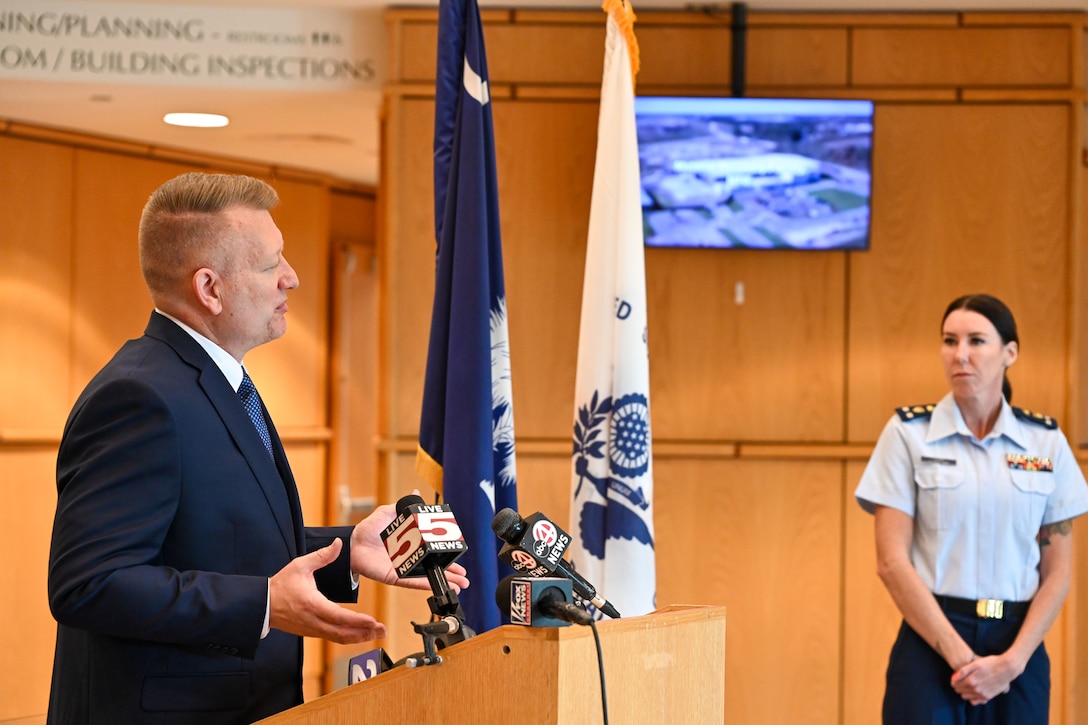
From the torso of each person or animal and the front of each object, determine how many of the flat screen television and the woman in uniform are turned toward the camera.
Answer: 2

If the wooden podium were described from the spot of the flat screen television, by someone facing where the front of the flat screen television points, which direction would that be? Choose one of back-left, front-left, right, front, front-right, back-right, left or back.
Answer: front

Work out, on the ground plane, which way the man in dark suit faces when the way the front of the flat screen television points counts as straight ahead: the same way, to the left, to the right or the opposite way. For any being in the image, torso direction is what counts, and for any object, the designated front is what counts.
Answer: to the left

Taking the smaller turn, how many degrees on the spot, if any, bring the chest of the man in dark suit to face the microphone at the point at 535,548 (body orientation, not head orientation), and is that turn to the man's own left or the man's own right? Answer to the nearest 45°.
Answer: approximately 45° to the man's own right

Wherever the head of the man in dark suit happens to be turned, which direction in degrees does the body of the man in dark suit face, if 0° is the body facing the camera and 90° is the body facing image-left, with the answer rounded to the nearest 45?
approximately 270°

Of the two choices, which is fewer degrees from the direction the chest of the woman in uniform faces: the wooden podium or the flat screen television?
the wooden podium

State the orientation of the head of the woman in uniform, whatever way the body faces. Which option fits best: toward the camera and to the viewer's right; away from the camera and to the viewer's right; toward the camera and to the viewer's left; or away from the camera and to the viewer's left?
toward the camera and to the viewer's left

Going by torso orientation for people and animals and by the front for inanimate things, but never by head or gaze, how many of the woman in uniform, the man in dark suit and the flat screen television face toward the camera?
2

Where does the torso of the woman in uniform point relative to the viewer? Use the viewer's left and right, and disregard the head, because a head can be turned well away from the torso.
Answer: facing the viewer

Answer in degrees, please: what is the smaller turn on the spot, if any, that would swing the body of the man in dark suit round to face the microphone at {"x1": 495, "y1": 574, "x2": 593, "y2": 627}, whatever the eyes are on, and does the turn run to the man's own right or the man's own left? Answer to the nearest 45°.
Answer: approximately 45° to the man's own right

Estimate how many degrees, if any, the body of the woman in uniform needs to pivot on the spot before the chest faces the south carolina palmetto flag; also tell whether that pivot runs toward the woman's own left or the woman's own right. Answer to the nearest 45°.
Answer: approximately 90° to the woman's own right

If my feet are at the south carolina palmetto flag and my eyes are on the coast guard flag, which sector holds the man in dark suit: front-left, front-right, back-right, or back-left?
back-right

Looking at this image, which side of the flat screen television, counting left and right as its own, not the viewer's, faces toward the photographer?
front

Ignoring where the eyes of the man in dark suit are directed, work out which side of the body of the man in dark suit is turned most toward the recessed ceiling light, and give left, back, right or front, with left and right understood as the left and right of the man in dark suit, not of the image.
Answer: left

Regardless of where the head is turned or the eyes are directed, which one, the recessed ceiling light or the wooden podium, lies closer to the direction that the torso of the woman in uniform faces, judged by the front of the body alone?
the wooden podium
